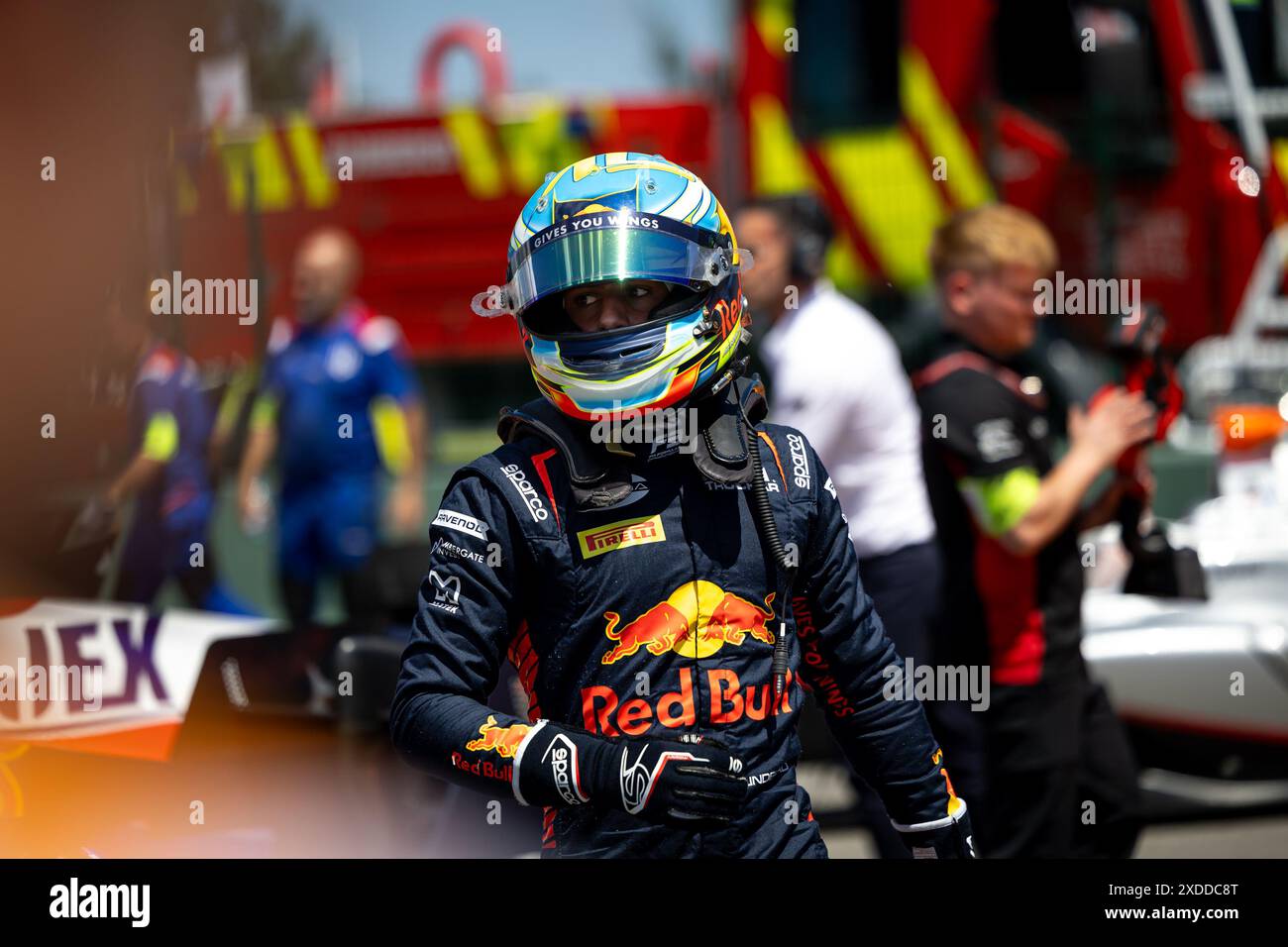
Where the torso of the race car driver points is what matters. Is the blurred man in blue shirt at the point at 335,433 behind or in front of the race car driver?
behind

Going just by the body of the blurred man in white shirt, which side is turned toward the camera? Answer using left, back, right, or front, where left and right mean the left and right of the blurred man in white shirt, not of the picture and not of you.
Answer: left

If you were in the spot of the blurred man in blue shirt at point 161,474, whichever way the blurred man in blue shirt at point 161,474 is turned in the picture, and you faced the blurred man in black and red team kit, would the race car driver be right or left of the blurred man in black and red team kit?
right

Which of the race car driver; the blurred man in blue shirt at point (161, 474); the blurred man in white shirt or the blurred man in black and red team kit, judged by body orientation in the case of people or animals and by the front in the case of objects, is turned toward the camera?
the race car driver

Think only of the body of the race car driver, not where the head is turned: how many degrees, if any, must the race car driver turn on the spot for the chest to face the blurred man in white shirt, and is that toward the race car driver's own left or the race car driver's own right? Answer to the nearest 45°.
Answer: approximately 180°

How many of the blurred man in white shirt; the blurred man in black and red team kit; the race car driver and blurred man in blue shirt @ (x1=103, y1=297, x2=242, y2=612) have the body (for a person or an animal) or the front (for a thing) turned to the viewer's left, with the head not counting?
2

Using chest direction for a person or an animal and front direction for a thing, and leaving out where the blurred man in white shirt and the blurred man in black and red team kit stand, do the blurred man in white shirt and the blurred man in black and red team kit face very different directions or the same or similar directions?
very different directions

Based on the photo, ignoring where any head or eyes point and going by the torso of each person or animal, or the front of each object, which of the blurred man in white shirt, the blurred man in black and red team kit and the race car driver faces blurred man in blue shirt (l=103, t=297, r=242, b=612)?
the blurred man in white shirt

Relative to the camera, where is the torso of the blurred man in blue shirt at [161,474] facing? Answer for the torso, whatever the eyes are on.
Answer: to the viewer's left
